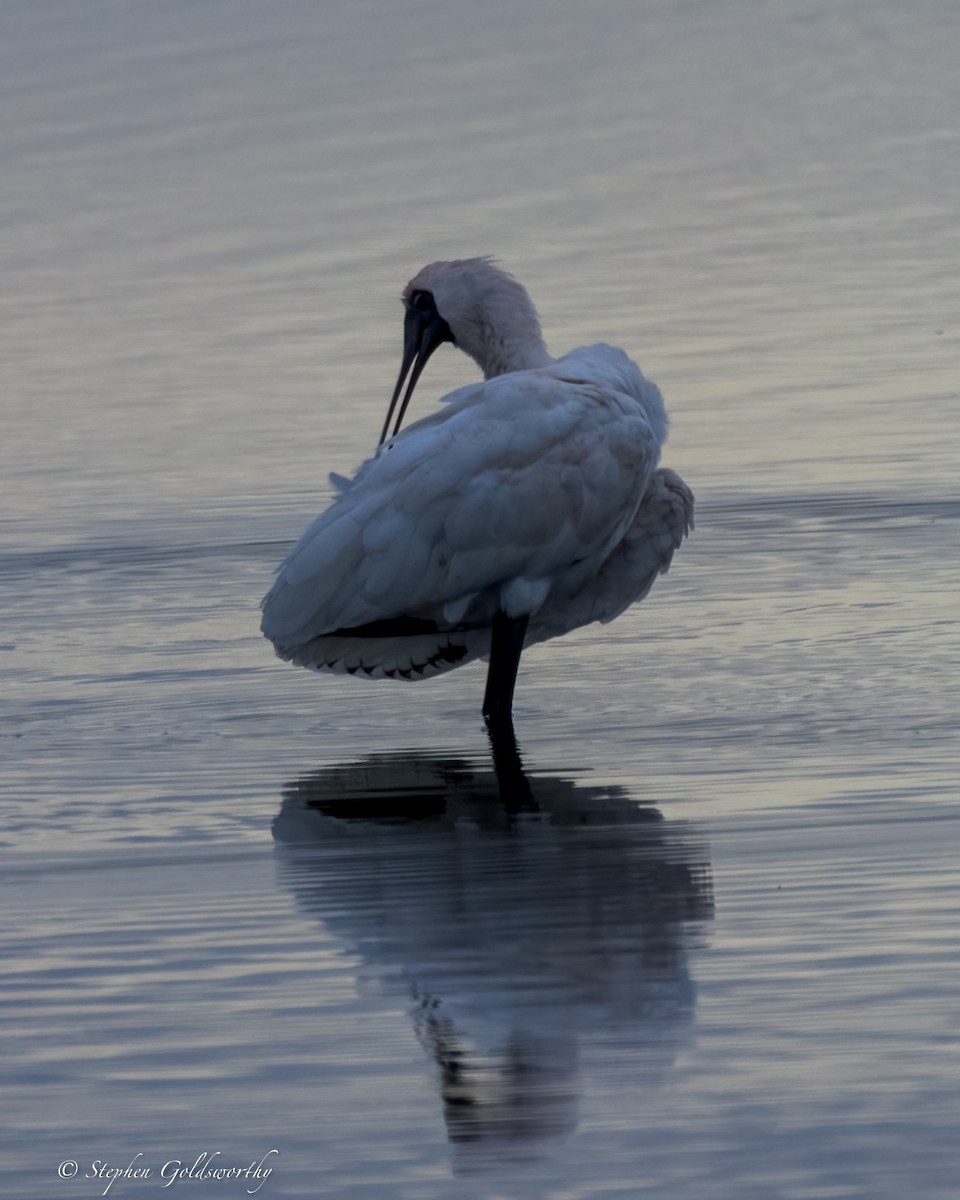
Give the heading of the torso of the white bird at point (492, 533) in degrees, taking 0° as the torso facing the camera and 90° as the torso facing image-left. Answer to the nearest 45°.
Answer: approximately 270°
